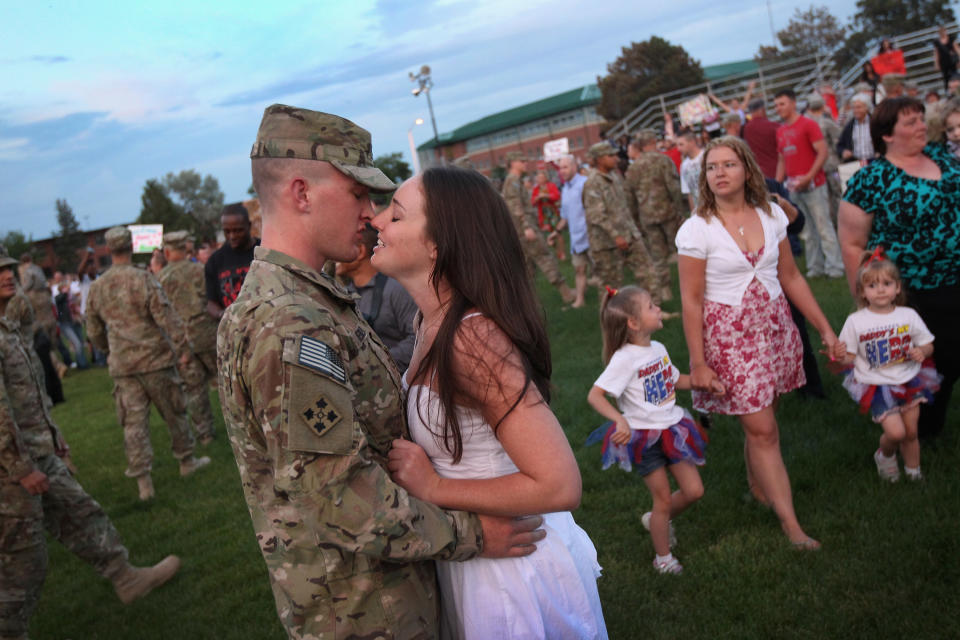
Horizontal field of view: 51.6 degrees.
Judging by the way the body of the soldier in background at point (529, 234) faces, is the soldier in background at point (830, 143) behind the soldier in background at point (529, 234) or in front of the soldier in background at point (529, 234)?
in front

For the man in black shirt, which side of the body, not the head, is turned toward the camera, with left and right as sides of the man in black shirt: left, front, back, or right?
front

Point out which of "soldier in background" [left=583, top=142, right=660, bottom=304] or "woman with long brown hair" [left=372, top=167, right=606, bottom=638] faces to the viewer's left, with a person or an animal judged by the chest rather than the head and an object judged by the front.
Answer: the woman with long brown hair

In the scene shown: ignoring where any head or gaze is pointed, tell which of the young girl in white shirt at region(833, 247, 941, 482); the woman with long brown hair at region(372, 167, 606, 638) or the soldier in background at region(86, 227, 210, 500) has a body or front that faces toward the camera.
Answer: the young girl in white shirt

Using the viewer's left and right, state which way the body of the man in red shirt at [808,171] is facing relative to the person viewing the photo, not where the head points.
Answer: facing the viewer and to the left of the viewer

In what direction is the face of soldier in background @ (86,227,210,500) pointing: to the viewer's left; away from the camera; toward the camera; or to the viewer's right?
away from the camera

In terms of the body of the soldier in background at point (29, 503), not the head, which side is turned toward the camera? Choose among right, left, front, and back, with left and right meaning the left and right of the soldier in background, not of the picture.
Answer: right

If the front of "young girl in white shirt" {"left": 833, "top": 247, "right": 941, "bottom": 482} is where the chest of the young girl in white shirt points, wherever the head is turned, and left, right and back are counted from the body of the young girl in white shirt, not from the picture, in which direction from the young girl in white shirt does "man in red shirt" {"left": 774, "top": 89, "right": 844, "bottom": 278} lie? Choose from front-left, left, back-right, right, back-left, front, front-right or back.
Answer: back

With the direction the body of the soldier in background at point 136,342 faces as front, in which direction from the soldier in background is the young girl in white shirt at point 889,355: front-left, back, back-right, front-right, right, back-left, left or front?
back-right

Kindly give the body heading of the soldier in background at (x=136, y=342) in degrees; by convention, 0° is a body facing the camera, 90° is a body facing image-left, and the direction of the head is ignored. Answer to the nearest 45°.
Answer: approximately 180°

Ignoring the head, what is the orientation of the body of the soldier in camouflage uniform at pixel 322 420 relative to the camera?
to the viewer's right

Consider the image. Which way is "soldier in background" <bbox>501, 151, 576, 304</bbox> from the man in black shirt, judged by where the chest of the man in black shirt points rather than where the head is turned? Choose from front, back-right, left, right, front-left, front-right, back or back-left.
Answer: back-left

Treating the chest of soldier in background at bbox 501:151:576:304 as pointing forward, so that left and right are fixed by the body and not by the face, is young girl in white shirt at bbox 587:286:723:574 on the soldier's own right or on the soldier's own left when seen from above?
on the soldier's own right

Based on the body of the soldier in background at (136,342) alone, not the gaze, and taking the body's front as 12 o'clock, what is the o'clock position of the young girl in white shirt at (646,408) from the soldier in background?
The young girl in white shirt is roughly at 5 o'clock from the soldier in background.
